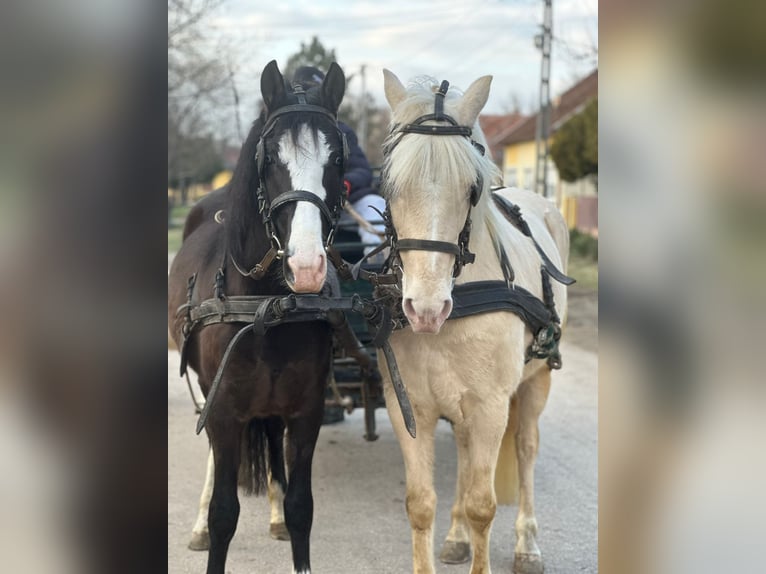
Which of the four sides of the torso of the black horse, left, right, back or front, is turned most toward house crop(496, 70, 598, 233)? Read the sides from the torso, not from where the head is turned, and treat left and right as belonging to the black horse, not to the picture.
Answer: back

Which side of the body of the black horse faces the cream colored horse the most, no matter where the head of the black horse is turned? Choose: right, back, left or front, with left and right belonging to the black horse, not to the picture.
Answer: left

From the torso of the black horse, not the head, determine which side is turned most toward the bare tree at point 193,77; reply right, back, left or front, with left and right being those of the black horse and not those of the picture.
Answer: back

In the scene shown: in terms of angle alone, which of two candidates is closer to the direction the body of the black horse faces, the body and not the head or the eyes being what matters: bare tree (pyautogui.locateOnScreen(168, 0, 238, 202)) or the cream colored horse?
the cream colored horse

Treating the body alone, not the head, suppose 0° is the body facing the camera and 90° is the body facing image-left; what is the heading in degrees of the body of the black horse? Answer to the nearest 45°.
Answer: approximately 0°

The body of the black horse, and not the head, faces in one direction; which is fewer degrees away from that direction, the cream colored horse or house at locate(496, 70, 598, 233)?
the cream colored horse
